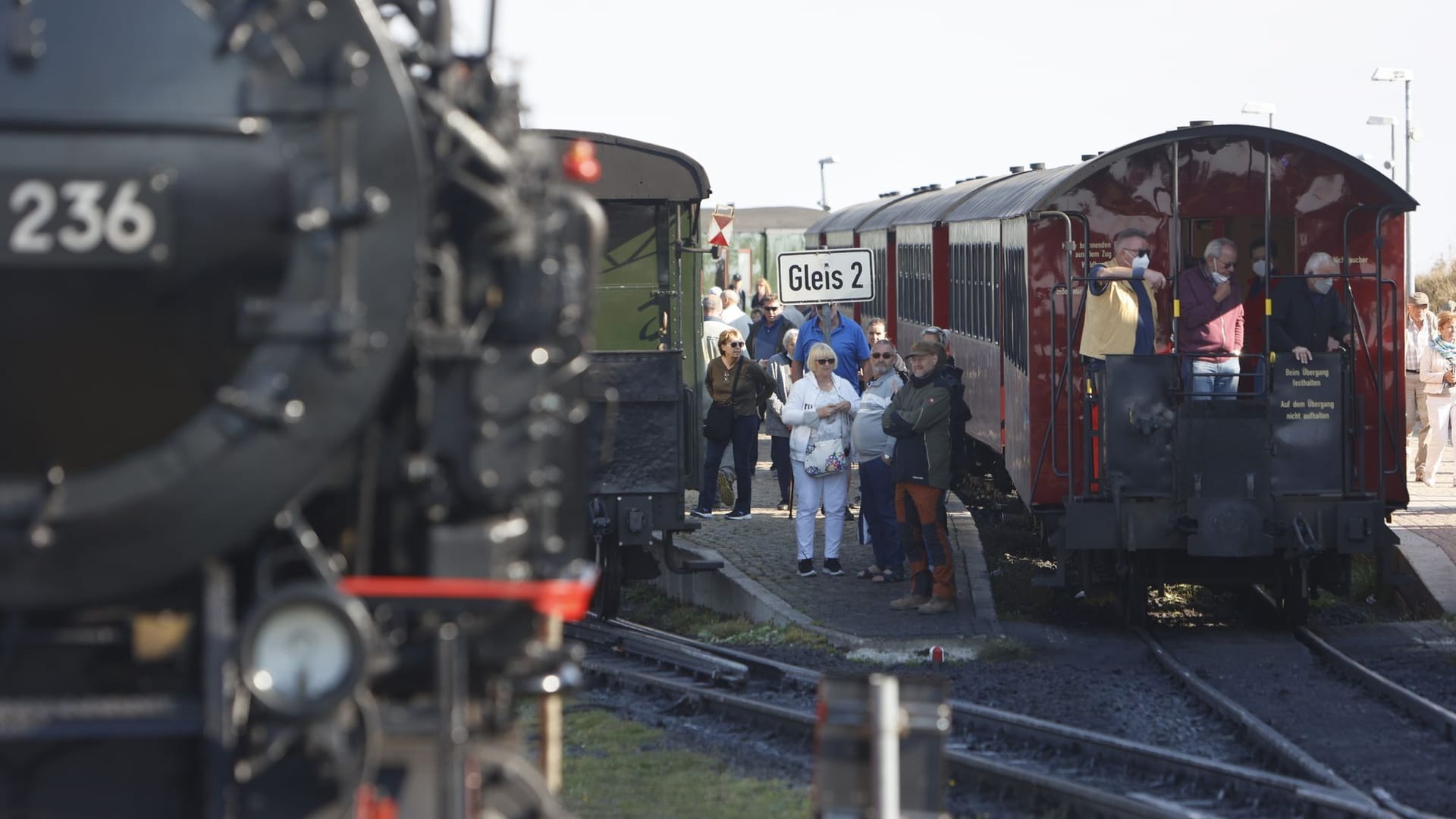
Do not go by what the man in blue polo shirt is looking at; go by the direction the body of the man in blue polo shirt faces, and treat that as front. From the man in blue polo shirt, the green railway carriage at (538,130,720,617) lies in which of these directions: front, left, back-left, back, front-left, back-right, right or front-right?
front-right

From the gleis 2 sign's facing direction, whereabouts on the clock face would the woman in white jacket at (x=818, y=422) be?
The woman in white jacket is roughly at 12 o'clock from the gleis 2 sign.

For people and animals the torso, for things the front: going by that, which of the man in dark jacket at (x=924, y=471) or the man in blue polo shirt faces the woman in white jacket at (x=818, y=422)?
the man in blue polo shirt

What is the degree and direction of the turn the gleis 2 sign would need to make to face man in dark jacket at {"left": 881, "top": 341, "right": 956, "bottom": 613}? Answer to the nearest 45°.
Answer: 0° — it already faces them
